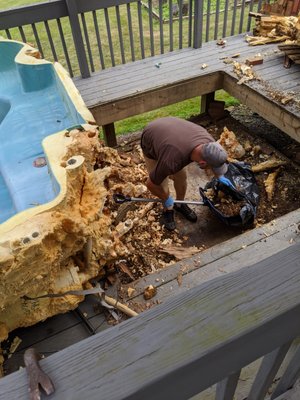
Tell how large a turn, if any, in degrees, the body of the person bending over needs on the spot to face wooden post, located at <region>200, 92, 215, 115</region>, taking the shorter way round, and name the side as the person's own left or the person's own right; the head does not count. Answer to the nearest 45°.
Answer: approximately 135° to the person's own left

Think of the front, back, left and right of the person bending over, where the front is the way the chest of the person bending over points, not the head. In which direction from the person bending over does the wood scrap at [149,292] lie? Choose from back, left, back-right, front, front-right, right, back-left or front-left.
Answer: front-right

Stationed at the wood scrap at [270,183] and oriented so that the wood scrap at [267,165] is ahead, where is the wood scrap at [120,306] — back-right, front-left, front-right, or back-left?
back-left

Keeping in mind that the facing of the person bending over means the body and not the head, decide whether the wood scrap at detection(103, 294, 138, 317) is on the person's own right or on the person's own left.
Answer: on the person's own right

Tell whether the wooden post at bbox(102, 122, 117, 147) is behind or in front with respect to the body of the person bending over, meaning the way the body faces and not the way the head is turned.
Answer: behind

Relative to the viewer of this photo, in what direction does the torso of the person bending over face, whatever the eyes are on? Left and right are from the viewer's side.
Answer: facing the viewer and to the right of the viewer

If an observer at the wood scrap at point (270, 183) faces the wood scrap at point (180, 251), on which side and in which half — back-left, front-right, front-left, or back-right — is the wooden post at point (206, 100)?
back-right
